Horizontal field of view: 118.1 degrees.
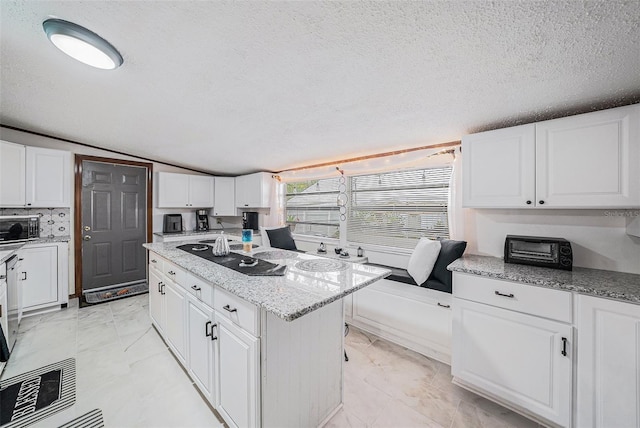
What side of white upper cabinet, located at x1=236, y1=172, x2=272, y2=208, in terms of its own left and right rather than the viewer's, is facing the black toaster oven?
left

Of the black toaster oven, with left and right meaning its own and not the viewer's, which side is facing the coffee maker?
right

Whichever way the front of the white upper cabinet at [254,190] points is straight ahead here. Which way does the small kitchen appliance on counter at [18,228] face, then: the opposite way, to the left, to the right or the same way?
to the left

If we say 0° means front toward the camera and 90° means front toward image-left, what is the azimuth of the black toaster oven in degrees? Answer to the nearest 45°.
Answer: approximately 0°

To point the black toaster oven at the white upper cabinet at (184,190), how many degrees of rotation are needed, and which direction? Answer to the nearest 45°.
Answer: approximately 90° to its right

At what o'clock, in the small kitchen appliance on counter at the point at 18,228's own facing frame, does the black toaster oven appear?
The black toaster oven is roughly at 11 o'clock from the small kitchen appliance on counter.

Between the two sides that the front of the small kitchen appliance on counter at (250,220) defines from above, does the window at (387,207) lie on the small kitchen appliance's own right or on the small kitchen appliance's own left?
on the small kitchen appliance's own left

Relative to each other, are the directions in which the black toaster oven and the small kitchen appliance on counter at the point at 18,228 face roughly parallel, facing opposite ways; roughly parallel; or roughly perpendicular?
roughly perpendicular
